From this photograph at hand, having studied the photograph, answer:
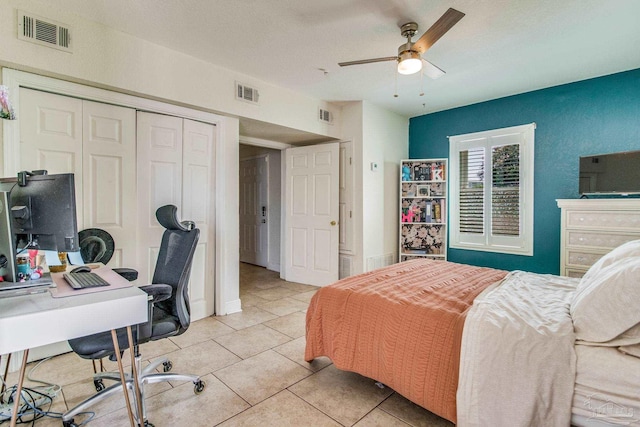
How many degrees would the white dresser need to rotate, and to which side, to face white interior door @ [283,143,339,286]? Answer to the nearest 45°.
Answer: approximately 90° to its right

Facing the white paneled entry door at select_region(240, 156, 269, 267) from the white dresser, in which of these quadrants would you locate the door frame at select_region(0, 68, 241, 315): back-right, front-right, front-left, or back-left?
front-left

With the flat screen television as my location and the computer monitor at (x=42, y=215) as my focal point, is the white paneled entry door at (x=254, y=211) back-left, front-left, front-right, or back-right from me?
front-right

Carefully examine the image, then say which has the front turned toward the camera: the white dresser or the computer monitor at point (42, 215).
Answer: the white dresser

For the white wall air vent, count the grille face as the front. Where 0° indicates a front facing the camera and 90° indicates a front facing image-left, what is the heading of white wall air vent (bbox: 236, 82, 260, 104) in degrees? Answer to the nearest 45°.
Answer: approximately 315°

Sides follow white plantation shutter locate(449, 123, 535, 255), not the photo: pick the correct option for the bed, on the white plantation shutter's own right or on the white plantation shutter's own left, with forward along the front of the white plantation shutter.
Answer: on the white plantation shutter's own left

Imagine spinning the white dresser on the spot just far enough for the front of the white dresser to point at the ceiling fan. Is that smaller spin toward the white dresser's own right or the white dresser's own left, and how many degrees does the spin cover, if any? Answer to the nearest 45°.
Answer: approximately 45° to the white dresser's own right

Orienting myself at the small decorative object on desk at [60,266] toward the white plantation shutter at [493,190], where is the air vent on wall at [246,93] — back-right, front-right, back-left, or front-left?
front-left

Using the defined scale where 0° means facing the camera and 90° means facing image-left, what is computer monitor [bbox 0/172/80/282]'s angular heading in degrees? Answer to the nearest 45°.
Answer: approximately 225°

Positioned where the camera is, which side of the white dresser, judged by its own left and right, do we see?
front
